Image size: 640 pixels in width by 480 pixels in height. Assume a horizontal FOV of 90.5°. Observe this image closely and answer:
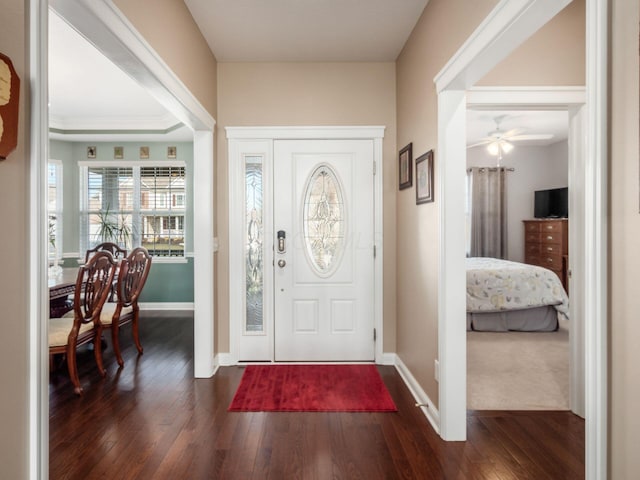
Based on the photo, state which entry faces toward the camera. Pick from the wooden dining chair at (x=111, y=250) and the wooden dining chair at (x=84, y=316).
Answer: the wooden dining chair at (x=111, y=250)

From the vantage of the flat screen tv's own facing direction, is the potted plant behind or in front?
in front

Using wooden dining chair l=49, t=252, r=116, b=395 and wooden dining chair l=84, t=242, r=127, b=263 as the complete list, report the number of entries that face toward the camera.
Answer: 1

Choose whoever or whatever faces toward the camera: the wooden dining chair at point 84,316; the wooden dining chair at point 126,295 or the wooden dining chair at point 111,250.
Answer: the wooden dining chair at point 111,250

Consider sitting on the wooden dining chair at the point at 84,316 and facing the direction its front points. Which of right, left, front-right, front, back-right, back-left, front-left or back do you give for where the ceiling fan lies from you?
back-right

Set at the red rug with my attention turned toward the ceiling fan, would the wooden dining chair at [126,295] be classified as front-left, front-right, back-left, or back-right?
back-left

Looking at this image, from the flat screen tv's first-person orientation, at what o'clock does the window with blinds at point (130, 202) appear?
The window with blinds is roughly at 12 o'clock from the flat screen tv.

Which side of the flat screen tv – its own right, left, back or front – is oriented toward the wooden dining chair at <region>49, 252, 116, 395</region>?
front

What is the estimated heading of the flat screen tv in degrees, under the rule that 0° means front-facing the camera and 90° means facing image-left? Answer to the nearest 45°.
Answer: approximately 45°

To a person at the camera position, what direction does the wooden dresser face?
facing the viewer and to the left of the viewer

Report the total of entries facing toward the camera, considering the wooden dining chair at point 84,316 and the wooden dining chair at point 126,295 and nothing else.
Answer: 0

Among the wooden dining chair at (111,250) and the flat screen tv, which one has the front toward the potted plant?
the flat screen tv

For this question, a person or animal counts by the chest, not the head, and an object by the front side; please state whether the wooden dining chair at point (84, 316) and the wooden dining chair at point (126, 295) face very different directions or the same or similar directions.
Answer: same or similar directions

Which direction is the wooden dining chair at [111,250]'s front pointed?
toward the camera

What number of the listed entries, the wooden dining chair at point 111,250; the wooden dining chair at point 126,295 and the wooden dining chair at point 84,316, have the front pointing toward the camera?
1

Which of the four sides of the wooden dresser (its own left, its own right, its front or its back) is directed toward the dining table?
front

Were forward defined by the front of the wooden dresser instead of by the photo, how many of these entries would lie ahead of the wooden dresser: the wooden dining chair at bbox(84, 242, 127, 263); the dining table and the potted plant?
3

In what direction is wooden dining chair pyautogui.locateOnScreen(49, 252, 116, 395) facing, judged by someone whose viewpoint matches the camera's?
facing away from the viewer and to the left of the viewer
